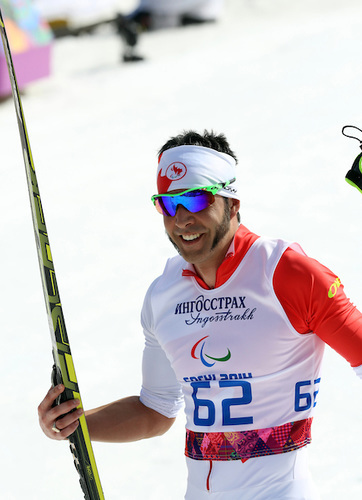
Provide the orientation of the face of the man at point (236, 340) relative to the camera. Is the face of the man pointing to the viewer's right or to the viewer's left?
to the viewer's left

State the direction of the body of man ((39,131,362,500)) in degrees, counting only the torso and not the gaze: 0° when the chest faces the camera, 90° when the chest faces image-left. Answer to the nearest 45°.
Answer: approximately 45°

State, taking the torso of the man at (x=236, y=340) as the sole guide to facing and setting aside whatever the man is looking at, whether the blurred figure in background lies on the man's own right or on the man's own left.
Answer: on the man's own right
